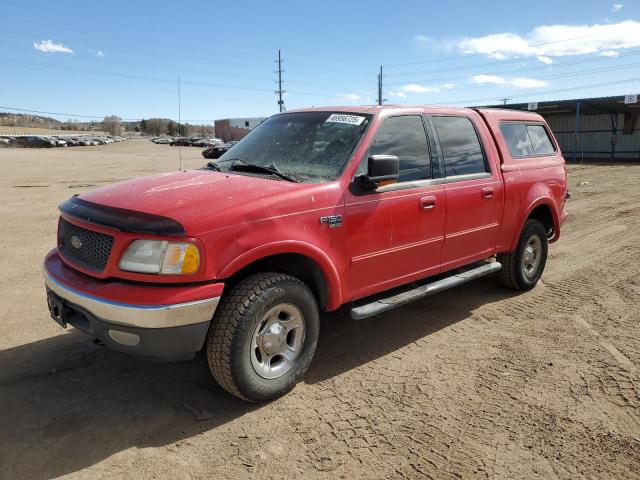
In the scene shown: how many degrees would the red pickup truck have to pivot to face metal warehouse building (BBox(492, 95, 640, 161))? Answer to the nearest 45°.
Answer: approximately 180°

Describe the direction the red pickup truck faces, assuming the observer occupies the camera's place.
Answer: facing the viewer and to the left of the viewer
